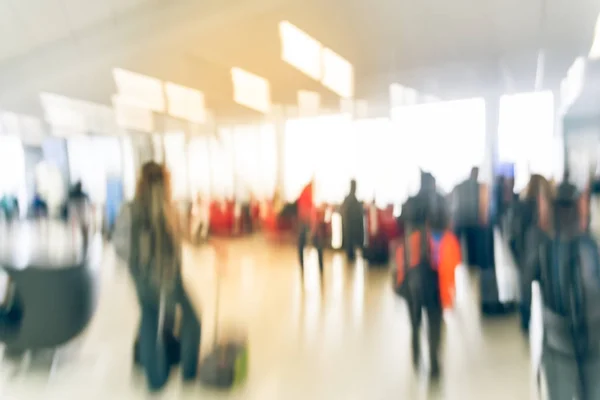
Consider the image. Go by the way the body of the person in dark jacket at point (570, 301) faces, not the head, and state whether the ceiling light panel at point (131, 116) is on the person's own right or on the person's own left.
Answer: on the person's own left

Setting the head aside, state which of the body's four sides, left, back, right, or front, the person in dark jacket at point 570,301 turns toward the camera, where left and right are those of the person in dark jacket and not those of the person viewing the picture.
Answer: back

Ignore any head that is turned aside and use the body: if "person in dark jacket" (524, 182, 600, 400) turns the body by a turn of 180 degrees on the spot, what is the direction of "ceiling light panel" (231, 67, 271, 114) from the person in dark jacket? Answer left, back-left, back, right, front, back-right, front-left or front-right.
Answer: right

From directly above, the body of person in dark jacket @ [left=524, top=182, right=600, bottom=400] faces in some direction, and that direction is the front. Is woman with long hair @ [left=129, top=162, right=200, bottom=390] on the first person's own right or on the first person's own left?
on the first person's own left

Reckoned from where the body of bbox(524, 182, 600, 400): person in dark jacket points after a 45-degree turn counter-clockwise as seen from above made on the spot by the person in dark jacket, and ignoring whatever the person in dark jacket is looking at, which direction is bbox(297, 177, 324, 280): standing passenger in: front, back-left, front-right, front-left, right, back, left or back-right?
front-left

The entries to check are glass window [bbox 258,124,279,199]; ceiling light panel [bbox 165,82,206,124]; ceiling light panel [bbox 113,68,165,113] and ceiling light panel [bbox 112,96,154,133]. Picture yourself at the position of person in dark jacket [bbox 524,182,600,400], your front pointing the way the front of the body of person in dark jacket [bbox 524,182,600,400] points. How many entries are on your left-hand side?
4

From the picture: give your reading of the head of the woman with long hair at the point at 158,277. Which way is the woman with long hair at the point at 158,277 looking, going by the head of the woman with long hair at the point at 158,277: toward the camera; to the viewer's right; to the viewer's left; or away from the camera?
away from the camera

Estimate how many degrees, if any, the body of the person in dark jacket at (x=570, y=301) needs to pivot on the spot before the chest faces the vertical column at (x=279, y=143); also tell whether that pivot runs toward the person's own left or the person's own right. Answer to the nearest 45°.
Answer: approximately 90° to the person's own left
